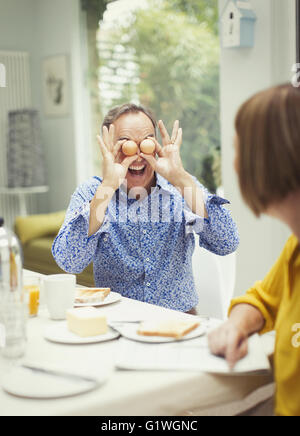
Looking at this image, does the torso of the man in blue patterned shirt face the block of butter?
yes

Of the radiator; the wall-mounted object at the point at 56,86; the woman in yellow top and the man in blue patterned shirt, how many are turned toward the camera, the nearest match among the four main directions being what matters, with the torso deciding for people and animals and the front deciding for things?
3

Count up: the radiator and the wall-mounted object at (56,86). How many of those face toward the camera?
2

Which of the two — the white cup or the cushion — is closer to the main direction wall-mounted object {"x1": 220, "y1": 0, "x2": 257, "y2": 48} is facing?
the white cup

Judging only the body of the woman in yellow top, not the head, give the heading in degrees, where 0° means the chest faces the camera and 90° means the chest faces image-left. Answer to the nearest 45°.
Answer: approximately 135°

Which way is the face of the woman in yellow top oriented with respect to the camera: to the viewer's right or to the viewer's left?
to the viewer's left

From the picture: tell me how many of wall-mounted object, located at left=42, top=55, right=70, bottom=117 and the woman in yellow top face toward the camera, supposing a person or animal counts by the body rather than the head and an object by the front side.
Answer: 1

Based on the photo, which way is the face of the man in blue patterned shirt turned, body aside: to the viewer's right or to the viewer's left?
to the viewer's right
